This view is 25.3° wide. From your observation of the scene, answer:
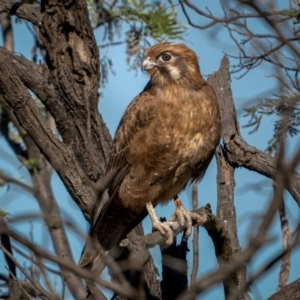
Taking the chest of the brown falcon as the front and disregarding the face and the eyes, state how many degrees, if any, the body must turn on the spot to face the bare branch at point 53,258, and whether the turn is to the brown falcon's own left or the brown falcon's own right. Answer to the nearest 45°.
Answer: approximately 45° to the brown falcon's own right

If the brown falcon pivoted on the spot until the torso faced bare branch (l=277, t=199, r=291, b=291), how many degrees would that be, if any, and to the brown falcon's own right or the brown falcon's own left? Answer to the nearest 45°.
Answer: approximately 45° to the brown falcon's own left

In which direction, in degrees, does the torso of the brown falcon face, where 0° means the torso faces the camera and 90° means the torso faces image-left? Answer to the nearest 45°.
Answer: approximately 315°
